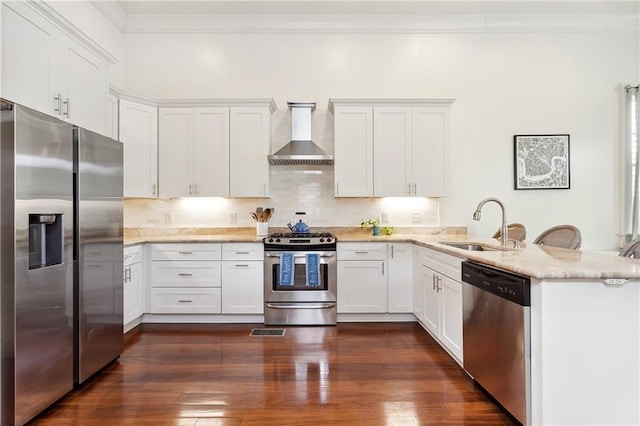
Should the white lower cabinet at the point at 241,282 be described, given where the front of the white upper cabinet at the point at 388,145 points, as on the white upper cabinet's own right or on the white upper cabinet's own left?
on the white upper cabinet's own right

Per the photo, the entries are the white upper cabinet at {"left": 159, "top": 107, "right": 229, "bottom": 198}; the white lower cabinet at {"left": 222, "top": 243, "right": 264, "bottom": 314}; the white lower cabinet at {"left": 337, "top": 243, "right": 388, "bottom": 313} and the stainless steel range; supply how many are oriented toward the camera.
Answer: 4

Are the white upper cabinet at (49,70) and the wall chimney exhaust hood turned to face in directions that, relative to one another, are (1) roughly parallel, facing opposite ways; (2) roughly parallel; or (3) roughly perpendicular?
roughly perpendicular

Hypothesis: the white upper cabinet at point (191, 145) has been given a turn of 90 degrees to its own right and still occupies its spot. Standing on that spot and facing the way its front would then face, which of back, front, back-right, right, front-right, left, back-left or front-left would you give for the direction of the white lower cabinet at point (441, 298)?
back-left

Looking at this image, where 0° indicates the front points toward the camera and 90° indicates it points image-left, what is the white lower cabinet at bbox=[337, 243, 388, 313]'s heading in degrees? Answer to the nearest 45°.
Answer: approximately 0°

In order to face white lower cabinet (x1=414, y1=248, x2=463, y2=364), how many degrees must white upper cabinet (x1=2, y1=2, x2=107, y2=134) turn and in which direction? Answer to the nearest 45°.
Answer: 0° — it already faces it

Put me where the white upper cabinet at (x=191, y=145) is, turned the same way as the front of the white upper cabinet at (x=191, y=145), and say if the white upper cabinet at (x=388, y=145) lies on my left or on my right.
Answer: on my left

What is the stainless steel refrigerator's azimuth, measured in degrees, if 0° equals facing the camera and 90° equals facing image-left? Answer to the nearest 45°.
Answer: approximately 315°

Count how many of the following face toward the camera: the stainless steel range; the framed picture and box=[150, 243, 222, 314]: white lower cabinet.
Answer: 3

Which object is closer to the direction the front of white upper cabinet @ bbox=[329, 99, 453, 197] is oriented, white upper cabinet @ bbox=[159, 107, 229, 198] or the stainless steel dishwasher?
the stainless steel dishwasher

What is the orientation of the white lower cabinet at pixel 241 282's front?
toward the camera

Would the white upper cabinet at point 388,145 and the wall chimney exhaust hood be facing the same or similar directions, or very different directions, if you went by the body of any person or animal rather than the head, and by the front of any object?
same or similar directions

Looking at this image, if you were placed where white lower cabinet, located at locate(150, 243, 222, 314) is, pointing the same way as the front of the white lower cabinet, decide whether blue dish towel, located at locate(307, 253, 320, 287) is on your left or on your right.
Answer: on your left

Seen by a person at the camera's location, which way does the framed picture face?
facing the viewer

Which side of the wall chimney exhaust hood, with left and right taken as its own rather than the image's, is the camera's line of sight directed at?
front
